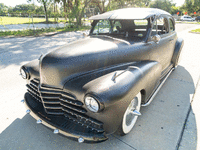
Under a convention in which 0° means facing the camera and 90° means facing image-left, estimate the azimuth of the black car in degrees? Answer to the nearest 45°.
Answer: approximately 45°
